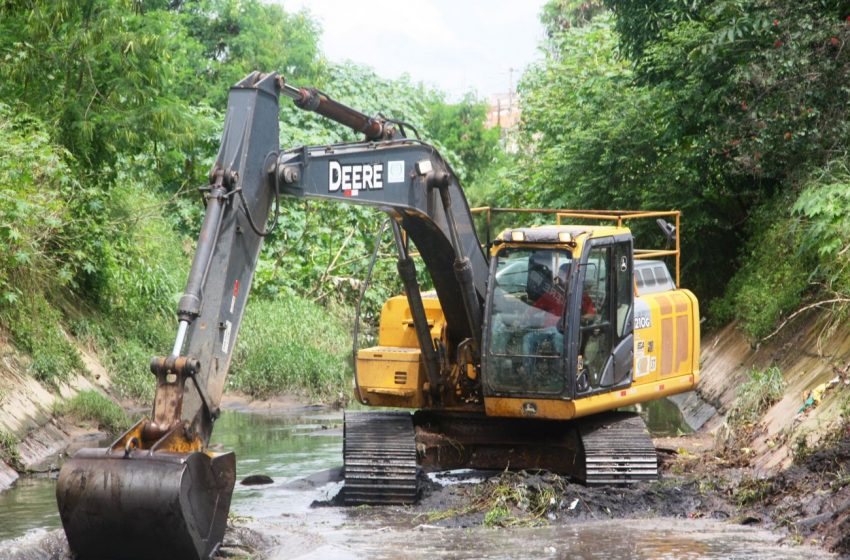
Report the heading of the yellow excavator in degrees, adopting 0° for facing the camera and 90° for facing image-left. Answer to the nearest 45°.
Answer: approximately 45°

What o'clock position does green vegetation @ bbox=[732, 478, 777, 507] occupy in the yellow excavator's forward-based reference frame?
The green vegetation is roughly at 8 o'clock from the yellow excavator.

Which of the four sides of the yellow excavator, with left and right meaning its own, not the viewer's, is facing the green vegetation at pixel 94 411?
right

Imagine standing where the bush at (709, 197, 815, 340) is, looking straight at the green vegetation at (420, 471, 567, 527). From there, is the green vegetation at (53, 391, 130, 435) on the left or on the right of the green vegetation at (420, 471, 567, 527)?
right

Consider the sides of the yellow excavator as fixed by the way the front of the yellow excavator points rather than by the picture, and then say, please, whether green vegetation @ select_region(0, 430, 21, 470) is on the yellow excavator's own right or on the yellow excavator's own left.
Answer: on the yellow excavator's own right

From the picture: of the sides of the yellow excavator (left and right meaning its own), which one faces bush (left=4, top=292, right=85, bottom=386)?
right
